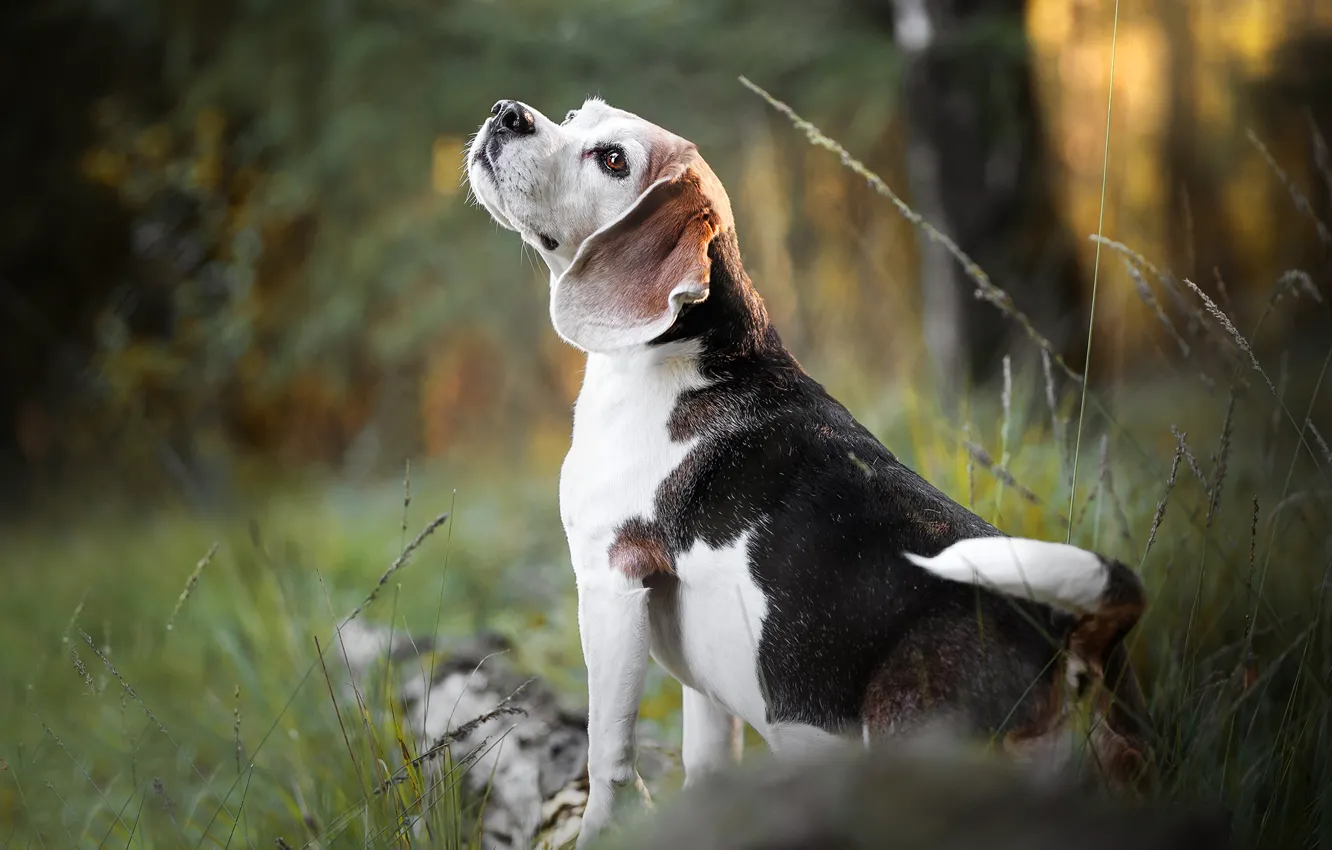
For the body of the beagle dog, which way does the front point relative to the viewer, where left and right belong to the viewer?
facing to the left of the viewer

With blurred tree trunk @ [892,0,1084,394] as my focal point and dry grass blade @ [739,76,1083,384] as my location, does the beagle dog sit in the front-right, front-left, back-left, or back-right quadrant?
back-left

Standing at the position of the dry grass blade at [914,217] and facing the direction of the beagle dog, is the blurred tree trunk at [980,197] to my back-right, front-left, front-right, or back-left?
back-right

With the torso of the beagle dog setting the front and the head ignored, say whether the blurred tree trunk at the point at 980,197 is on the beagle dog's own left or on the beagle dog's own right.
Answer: on the beagle dog's own right

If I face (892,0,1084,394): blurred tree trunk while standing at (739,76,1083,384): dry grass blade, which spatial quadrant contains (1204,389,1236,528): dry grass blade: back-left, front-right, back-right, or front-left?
back-right

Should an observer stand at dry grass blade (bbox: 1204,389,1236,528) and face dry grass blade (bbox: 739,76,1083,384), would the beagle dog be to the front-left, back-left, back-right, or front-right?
front-left

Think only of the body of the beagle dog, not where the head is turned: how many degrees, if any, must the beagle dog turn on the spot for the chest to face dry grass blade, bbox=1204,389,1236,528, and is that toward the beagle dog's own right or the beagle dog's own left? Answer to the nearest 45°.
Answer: approximately 180°

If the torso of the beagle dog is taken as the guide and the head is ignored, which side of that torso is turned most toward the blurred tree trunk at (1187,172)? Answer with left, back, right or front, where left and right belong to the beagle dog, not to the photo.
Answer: right
